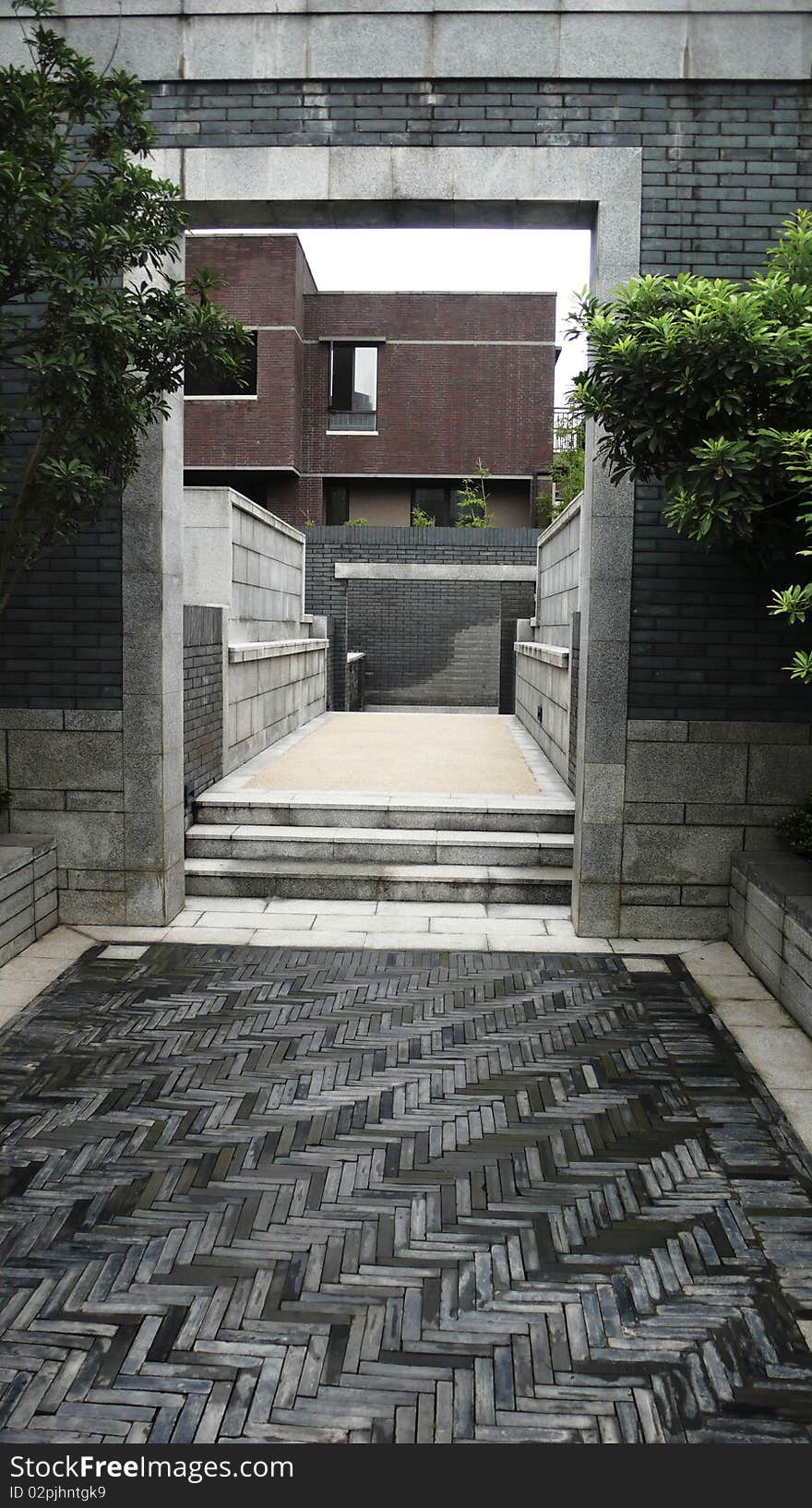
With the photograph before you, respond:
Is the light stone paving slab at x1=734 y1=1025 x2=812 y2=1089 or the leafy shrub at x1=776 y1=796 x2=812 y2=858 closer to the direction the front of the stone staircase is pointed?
the light stone paving slab

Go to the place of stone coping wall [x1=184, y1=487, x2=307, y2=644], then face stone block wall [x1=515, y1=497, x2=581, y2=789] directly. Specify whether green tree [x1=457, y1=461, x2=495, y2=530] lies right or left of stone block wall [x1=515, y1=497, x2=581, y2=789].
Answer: left

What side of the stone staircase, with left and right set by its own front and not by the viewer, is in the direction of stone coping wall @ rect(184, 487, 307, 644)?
back

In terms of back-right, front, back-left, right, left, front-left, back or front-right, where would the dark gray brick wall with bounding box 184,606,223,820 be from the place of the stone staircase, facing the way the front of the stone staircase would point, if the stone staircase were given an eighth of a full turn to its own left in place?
back

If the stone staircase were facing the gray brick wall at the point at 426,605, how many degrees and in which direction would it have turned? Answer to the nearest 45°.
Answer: approximately 180°

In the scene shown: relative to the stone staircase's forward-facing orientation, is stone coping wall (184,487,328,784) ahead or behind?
behind

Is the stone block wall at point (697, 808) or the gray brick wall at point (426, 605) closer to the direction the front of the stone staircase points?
the stone block wall

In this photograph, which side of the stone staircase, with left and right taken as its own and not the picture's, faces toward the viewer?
front

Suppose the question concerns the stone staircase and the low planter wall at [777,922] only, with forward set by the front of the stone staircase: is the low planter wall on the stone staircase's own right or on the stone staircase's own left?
on the stone staircase's own left

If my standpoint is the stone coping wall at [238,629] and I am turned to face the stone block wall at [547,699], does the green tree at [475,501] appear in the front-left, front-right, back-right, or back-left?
front-left

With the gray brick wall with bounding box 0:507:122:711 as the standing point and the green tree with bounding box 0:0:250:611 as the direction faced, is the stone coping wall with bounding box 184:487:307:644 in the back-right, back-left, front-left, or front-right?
back-left

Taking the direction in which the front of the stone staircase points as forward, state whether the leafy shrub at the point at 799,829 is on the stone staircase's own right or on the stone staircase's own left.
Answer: on the stone staircase's own left

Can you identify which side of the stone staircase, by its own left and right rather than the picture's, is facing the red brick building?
back
